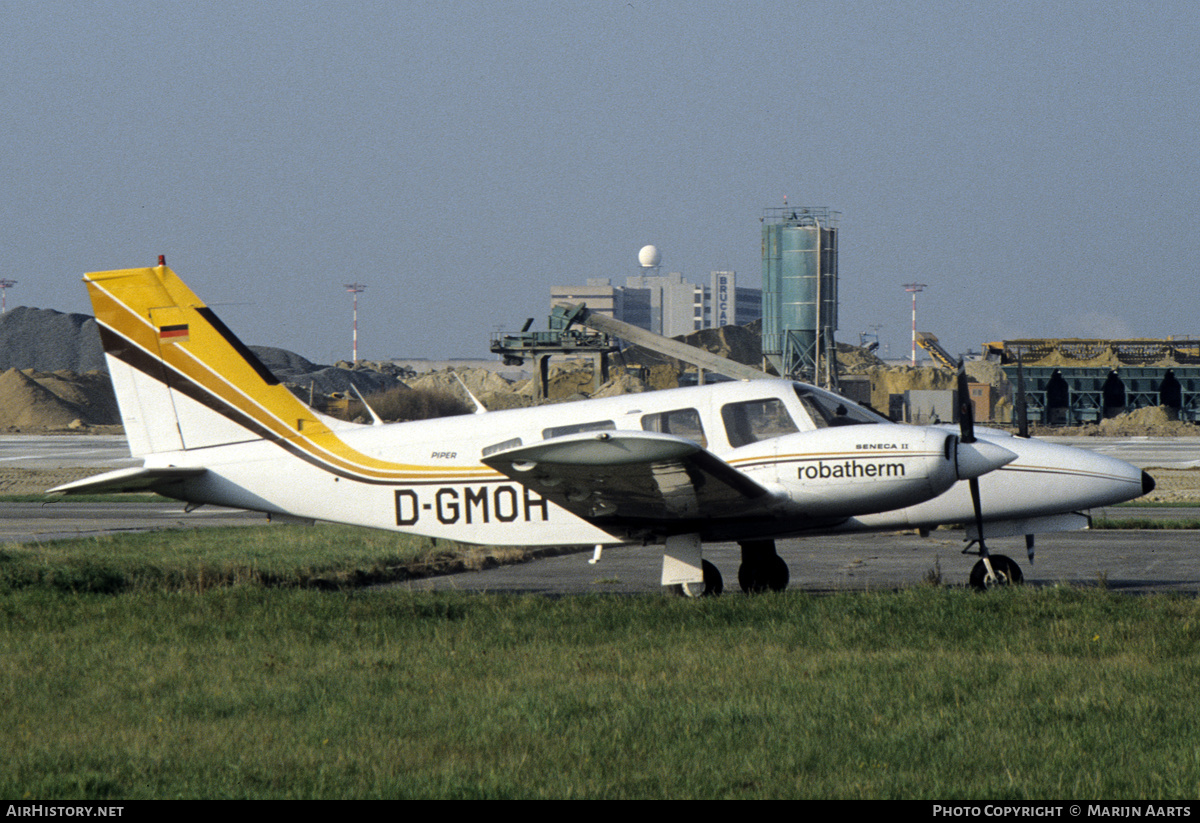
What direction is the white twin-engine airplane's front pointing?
to the viewer's right
